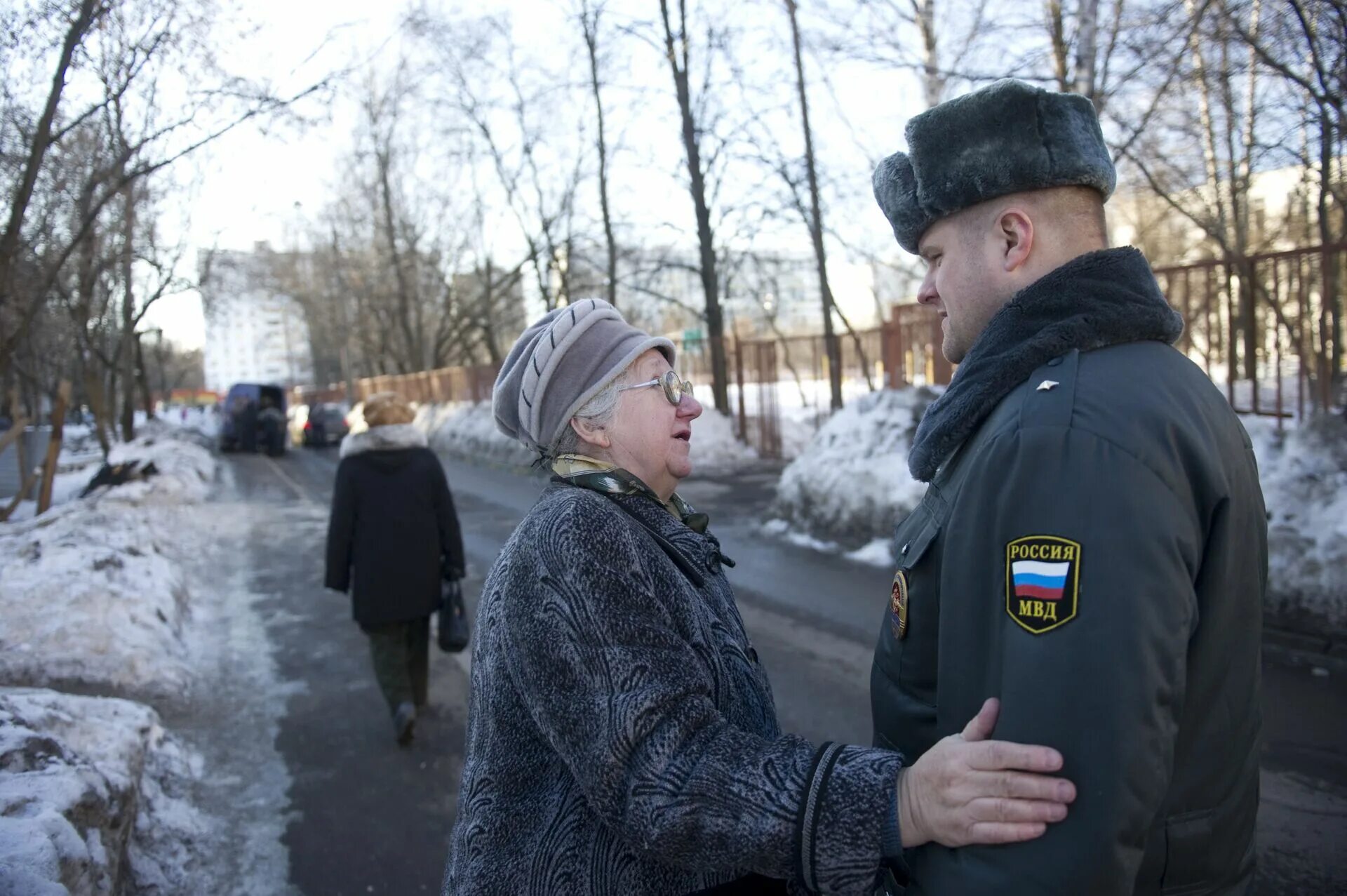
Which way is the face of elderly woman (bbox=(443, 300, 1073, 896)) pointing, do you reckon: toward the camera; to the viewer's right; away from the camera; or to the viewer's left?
to the viewer's right

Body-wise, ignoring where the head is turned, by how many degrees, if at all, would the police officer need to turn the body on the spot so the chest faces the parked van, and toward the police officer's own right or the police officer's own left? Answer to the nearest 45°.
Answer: approximately 45° to the police officer's own right

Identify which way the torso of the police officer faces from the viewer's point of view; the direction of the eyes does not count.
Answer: to the viewer's left

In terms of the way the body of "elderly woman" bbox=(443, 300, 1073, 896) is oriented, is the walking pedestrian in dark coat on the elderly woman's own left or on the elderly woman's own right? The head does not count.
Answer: on the elderly woman's own left

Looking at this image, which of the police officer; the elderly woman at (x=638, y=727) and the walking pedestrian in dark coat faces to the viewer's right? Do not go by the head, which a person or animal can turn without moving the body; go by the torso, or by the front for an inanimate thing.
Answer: the elderly woman

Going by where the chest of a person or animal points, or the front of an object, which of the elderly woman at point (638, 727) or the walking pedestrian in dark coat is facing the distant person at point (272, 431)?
the walking pedestrian in dark coat

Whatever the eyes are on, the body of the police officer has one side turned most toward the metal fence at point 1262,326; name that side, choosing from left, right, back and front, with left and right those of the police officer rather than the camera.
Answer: right

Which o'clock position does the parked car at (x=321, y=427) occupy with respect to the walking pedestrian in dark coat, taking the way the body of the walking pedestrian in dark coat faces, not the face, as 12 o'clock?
The parked car is roughly at 12 o'clock from the walking pedestrian in dark coat.

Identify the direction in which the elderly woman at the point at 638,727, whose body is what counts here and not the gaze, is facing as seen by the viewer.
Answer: to the viewer's right

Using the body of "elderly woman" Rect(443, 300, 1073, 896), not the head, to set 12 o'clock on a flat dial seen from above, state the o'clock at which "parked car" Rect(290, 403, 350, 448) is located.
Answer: The parked car is roughly at 8 o'clock from the elderly woman.

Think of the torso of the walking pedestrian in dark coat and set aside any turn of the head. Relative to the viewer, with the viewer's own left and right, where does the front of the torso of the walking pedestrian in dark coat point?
facing away from the viewer

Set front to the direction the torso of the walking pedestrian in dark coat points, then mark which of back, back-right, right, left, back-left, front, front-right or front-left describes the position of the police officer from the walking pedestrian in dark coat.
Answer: back

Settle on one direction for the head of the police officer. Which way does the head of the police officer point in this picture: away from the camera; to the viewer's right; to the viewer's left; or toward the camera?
to the viewer's left
